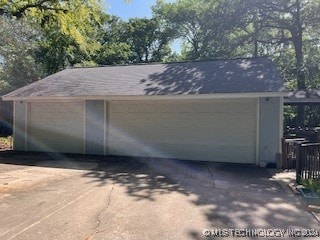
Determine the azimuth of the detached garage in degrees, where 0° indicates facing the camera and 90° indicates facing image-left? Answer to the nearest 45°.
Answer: approximately 0°

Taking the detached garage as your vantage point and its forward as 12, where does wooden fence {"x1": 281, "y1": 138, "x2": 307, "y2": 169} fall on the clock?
The wooden fence is roughly at 10 o'clock from the detached garage.

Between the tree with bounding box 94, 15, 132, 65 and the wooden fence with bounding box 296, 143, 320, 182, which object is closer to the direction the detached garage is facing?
the wooden fence

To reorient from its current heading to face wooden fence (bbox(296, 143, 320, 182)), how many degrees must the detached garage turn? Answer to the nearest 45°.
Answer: approximately 45° to its left

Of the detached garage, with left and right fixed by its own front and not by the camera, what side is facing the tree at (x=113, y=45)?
back

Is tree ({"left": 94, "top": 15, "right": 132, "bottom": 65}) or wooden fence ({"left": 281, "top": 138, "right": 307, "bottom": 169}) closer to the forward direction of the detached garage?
the wooden fence

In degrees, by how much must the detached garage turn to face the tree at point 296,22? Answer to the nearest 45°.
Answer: approximately 135° to its left

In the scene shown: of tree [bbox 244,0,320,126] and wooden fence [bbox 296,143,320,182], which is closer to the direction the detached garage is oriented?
the wooden fence

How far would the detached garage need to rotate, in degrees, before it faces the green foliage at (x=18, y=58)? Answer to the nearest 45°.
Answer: approximately 135° to its right
